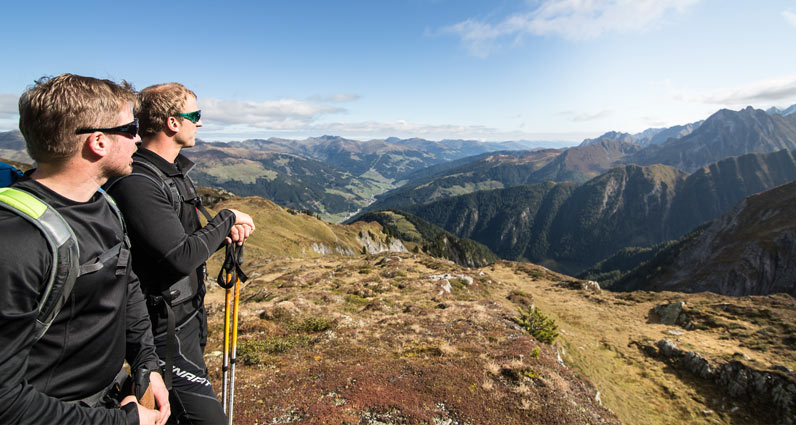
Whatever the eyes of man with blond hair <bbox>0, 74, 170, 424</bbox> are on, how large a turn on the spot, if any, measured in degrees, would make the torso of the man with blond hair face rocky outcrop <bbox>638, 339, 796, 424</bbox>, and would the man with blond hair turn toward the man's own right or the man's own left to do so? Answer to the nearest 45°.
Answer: approximately 45° to the man's own left

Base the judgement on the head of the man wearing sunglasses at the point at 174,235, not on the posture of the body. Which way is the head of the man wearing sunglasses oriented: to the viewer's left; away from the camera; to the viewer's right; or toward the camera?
to the viewer's right

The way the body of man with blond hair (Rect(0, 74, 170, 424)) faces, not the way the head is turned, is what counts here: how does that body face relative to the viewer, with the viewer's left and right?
facing the viewer and to the right of the viewer

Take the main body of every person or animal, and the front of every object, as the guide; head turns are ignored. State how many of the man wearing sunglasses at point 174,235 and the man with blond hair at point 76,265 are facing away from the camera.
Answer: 0

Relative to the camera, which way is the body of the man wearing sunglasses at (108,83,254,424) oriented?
to the viewer's right

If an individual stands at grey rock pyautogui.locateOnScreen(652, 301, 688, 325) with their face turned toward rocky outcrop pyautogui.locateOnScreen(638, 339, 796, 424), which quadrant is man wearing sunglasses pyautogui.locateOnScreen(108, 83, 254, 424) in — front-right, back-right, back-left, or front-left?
front-right

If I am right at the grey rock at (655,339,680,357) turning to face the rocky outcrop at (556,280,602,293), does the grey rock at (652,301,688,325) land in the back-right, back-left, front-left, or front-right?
front-right
